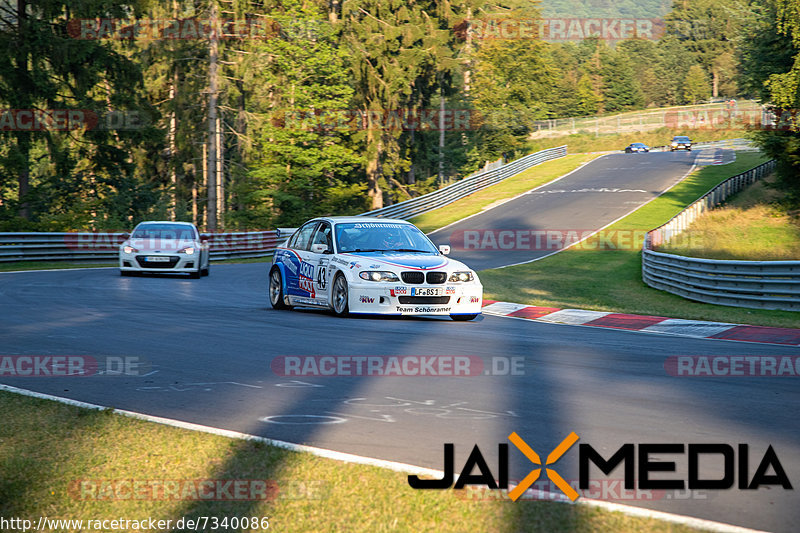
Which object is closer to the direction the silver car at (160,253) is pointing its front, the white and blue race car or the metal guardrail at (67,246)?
the white and blue race car

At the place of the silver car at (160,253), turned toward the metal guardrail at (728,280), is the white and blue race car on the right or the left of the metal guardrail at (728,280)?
right

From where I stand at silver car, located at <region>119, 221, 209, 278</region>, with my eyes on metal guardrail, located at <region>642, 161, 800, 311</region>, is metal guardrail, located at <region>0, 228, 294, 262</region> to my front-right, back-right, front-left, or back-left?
back-left

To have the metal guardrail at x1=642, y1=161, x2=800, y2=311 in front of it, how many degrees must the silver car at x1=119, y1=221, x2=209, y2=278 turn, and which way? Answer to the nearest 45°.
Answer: approximately 45° to its left

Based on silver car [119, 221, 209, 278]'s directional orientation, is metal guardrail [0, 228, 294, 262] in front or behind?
behind

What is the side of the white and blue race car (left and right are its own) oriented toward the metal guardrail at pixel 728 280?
left

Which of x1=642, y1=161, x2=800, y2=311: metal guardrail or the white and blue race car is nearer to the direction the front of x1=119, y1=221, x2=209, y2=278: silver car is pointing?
the white and blue race car

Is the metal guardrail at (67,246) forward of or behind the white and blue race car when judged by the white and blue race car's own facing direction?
behind

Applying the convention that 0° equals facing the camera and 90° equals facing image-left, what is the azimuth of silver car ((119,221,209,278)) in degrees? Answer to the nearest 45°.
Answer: approximately 0°
